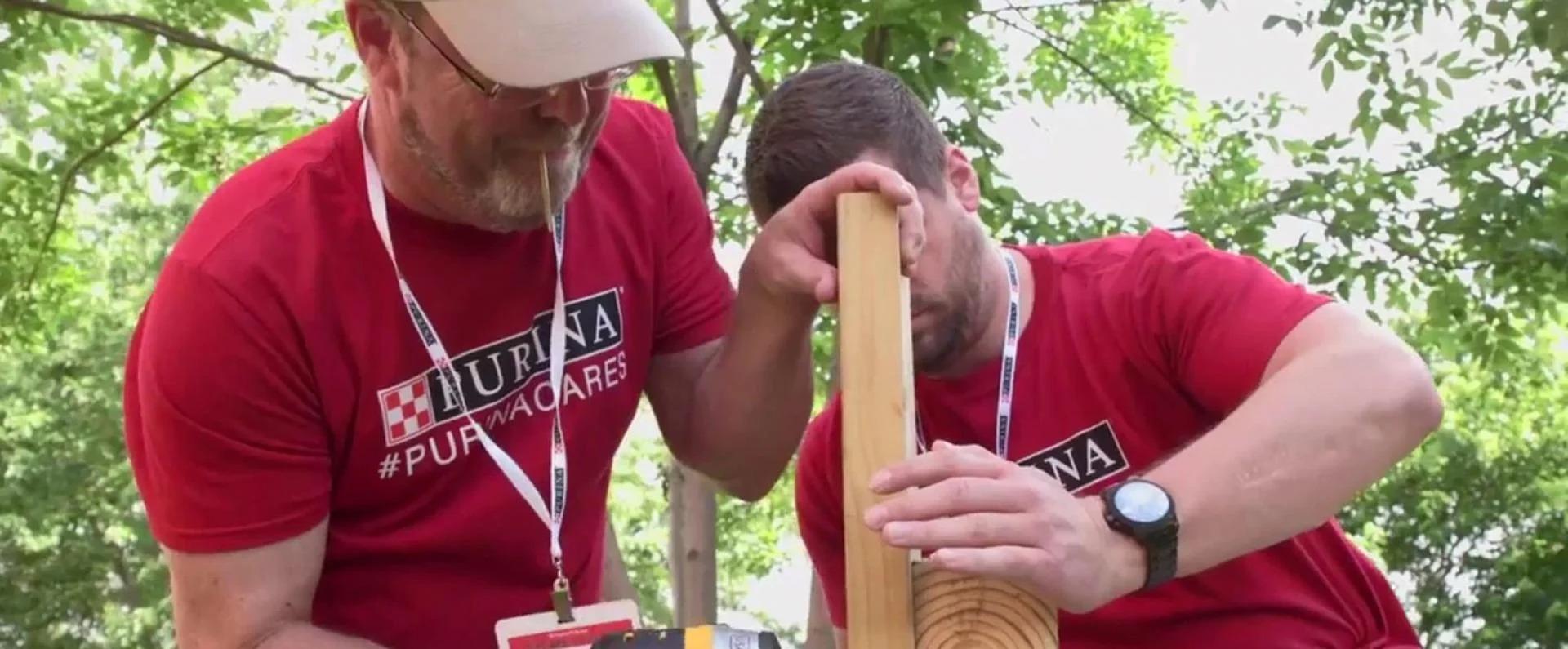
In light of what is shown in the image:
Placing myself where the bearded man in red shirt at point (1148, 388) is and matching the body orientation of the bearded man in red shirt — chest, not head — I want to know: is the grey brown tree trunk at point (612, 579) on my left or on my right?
on my right

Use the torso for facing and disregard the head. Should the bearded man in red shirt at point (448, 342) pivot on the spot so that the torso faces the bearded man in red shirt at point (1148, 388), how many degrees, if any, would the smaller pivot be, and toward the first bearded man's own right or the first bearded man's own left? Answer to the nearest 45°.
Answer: approximately 45° to the first bearded man's own left

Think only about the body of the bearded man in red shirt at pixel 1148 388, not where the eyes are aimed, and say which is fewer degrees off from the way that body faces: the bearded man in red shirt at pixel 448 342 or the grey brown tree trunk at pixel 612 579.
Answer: the bearded man in red shirt

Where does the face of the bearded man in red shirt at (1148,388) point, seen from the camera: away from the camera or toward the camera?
toward the camera

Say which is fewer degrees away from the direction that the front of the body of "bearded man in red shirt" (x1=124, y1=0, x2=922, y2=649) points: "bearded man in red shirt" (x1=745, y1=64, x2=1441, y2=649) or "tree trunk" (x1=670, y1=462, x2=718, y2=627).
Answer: the bearded man in red shirt

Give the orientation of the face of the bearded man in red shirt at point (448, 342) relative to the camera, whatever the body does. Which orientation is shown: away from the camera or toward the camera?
toward the camera

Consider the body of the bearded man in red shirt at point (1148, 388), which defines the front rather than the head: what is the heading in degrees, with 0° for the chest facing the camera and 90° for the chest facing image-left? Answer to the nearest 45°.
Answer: approximately 45°

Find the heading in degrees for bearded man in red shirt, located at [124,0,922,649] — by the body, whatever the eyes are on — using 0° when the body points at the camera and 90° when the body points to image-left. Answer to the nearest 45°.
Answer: approximately 315°

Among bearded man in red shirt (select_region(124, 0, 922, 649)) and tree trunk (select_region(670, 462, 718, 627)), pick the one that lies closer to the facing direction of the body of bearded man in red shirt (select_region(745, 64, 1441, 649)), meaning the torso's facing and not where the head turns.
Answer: the bearded man in red shirt

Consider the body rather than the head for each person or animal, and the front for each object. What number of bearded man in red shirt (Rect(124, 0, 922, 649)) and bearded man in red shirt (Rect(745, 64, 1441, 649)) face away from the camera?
0
